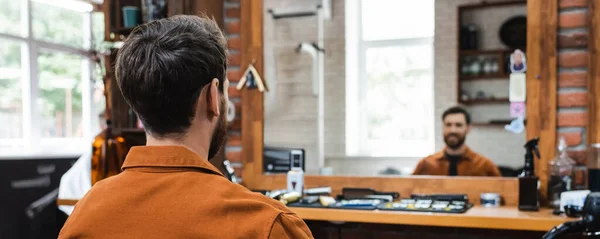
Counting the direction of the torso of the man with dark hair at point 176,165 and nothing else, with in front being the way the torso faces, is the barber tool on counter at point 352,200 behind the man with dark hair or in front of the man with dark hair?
in front

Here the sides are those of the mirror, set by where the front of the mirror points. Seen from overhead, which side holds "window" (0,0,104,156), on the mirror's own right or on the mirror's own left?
on the mirror's own right

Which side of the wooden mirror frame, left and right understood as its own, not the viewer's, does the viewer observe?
front

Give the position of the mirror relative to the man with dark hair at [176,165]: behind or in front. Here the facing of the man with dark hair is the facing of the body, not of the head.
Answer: in front

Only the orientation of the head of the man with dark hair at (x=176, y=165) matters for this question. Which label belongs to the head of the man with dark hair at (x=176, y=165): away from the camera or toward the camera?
away from the camera

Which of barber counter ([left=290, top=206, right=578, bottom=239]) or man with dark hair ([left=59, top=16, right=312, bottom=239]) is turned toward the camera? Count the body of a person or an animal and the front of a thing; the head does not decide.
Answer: the barber counter

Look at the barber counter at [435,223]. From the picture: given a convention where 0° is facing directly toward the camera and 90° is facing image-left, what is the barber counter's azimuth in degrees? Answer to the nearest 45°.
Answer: approximately 0°

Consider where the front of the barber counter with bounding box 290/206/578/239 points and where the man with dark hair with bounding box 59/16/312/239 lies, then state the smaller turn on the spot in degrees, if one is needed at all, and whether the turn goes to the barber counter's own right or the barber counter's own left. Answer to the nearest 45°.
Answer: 0° — it already faces them

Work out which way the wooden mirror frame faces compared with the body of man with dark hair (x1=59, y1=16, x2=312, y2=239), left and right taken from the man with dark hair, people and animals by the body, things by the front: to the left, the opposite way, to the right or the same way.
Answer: the opposite way

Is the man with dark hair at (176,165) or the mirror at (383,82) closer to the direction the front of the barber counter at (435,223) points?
the man with dark hair

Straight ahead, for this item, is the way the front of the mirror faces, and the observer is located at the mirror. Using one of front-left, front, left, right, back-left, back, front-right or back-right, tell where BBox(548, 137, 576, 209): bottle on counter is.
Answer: front-left

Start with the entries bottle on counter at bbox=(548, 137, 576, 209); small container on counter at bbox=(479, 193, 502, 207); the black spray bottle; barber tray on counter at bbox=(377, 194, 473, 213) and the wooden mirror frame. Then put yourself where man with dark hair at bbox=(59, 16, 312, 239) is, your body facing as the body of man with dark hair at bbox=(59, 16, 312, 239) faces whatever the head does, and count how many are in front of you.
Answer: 5

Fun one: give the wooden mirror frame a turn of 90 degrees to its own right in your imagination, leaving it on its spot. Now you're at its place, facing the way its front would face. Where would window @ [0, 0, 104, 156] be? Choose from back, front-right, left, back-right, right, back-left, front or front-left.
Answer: front-right

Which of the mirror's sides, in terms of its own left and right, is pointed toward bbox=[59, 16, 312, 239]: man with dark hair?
front

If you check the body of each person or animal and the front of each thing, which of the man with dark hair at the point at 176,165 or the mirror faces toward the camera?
the mirror

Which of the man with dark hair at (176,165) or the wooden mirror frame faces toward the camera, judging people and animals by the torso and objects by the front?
the wooden mirror frame

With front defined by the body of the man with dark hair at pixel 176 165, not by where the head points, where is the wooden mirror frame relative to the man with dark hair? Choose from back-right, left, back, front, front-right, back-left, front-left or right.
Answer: front

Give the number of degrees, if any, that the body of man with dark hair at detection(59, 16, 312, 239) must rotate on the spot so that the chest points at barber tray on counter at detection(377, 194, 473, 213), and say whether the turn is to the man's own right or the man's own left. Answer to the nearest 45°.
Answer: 0° — they already face it
